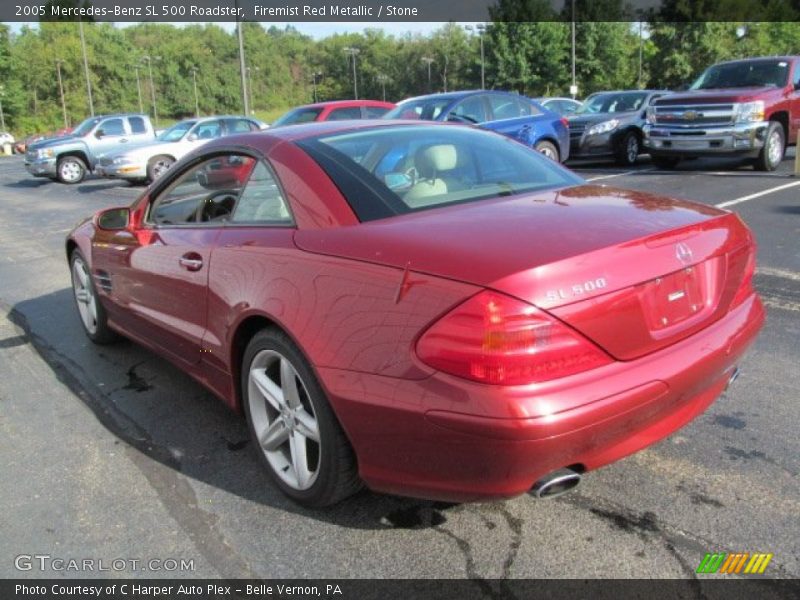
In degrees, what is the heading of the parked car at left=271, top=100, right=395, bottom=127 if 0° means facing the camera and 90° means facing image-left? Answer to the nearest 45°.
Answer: approximately 45°

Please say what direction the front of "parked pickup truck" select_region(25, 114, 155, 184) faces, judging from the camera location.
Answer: facing the viewer and to the left of the viewer

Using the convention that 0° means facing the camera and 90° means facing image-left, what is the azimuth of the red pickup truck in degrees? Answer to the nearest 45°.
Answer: approximately 45°

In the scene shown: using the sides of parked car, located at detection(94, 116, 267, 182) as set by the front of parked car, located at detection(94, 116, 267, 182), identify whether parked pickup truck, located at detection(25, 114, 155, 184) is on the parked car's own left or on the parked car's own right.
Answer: on the parked car's own right

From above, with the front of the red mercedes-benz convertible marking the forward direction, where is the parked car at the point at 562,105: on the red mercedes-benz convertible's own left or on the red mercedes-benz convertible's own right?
on the red mercedes-benz convertible's own right

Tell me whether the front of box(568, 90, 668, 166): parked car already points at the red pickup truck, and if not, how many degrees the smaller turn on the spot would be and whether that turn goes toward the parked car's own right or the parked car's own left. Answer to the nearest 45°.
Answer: approximately 90° to the parked car's own left

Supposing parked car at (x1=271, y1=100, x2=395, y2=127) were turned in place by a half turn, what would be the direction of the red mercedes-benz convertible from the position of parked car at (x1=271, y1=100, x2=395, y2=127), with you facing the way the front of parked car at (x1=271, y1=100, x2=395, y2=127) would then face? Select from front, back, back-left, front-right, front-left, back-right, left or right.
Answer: back-right

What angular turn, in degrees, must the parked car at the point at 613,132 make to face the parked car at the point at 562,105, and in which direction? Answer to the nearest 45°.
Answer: approximately 135° to its right

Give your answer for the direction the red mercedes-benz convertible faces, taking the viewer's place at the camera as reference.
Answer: facing away from the viewer and to the left of the viewer
